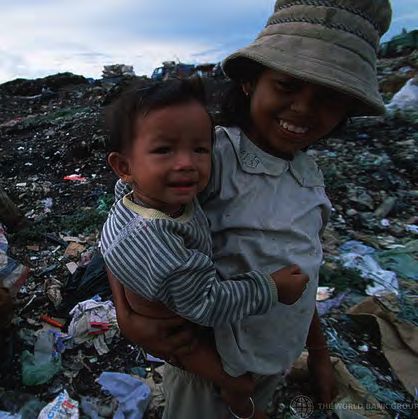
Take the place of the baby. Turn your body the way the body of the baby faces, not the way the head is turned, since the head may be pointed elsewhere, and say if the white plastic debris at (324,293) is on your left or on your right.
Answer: on your left

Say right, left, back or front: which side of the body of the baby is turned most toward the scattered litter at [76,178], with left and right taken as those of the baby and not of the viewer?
back

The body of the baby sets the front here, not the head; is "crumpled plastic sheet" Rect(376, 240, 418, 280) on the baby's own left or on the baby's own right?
on the baby's own left

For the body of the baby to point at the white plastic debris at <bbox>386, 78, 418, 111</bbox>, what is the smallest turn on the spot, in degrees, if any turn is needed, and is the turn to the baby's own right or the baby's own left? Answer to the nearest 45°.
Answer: approximately 90° to the baby's own left

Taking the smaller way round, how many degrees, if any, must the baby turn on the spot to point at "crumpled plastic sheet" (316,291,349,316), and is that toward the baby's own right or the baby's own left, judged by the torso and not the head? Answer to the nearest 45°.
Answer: approximately 90° to the baby's own left

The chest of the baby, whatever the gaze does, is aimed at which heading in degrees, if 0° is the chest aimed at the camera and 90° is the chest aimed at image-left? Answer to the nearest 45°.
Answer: approximately 315°
